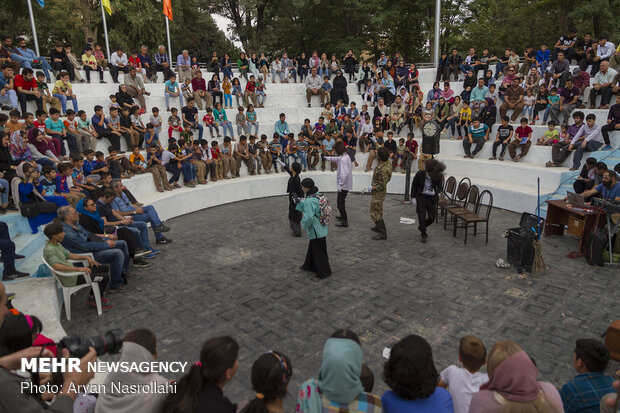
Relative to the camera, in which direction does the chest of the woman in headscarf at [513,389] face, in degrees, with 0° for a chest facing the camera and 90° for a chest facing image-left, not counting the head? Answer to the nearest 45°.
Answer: approximately 180°

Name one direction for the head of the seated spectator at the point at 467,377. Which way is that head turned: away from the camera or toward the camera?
away from the camera

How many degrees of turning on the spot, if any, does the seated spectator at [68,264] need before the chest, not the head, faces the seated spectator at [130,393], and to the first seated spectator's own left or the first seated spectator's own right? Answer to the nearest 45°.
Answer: approximately 90° to the first seated spectator's own right

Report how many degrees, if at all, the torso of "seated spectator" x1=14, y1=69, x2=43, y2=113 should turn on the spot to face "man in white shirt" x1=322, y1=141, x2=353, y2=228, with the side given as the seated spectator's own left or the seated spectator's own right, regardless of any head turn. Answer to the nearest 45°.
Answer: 0° — they already face them

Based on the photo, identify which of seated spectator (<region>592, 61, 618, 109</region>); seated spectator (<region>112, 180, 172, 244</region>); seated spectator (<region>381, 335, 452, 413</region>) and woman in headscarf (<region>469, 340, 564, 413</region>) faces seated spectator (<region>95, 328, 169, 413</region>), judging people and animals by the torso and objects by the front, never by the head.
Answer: seated spectator (<region>592, 61, 618, 109</region>)

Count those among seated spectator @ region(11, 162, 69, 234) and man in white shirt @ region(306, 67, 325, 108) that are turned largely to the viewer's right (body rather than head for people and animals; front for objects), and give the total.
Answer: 1

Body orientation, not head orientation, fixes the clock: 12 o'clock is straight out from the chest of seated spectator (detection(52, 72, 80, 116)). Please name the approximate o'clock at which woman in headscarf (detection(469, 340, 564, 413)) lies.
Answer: The woman in headscarf is roughly at 1 o'clock from the seated spectator.

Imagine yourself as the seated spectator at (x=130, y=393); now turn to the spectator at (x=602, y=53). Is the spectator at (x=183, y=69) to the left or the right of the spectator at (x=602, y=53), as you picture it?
left

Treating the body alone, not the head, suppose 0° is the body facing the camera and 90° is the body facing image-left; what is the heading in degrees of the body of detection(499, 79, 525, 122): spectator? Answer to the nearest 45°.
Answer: approximately 45°

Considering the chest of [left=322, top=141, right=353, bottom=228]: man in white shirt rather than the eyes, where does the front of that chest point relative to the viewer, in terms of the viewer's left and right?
facing to the left of the viewer

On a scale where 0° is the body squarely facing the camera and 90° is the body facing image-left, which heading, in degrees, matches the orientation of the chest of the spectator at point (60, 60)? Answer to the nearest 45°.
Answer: approximately 315°
